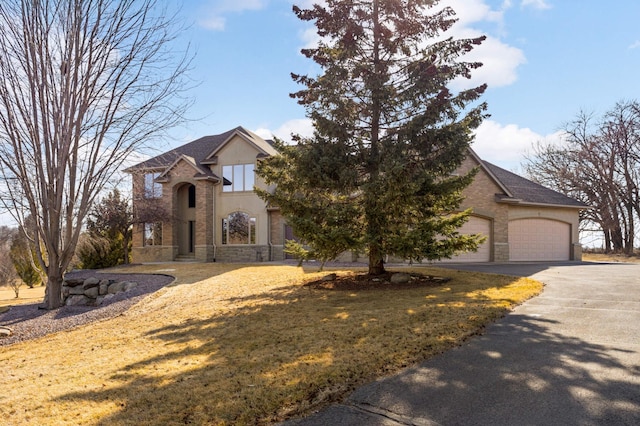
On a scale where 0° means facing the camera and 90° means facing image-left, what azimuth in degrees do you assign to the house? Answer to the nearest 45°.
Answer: approximately 0°

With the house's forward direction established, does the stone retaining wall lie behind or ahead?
ahead

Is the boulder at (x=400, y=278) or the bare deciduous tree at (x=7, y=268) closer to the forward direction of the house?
the boulder

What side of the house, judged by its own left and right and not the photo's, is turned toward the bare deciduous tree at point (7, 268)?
right

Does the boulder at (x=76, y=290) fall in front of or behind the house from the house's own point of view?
in front

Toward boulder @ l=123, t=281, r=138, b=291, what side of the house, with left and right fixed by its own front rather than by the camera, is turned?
front

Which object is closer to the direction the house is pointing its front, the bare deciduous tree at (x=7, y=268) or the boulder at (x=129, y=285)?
the boulder

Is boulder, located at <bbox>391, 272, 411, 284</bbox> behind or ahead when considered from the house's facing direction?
ahead
